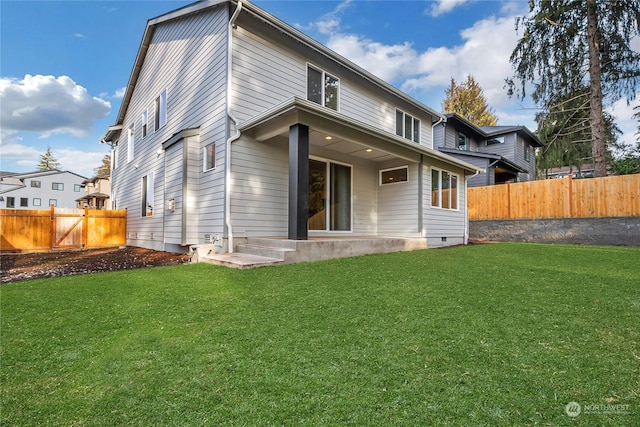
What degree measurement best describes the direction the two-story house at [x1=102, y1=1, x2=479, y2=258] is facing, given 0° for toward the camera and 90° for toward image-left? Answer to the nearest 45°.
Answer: approximately 135°

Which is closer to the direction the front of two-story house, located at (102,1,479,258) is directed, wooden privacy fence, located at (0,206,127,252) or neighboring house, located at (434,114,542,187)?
the wooden privacy fence

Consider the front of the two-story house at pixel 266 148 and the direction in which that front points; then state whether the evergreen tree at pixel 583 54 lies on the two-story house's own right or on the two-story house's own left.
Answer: on the two-story house's own right

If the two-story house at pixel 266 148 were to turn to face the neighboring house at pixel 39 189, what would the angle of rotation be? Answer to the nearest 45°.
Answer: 0° — it already faces it

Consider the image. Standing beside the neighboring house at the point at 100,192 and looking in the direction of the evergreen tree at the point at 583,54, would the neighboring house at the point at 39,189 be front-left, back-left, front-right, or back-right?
back-left

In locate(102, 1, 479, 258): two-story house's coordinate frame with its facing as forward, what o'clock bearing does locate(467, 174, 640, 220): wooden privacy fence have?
The wooden privacy fence is roughly at 4 o'clock from the two-story house.

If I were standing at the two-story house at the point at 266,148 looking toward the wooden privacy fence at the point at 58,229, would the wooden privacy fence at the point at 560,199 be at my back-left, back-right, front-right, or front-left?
back-right

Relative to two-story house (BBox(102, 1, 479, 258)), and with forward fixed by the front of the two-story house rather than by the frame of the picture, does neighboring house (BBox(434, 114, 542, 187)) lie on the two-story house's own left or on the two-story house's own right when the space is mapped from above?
on the two-story house's own right
